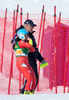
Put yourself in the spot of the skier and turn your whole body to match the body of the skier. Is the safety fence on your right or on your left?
on your left
